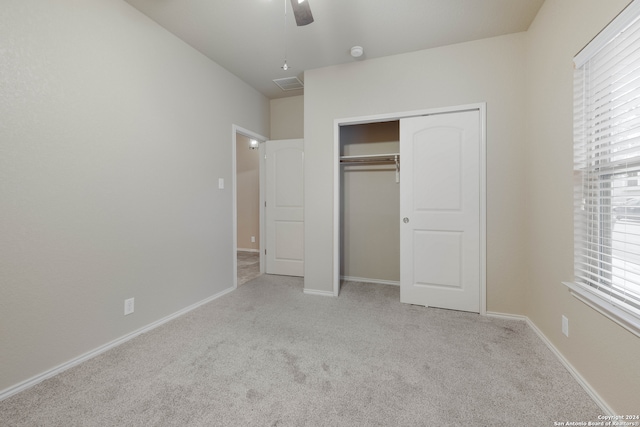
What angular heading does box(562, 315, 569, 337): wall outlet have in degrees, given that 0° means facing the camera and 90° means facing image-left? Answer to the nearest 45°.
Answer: approximately 45°

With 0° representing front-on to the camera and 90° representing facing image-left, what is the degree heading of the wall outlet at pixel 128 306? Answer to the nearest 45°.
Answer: approximately 315°

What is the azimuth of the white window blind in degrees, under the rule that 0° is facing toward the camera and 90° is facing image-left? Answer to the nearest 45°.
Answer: approximately 45°

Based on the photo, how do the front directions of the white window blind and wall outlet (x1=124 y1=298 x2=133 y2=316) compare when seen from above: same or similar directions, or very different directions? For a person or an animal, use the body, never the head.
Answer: very different directions

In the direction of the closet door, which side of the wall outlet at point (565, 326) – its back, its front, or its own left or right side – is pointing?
right

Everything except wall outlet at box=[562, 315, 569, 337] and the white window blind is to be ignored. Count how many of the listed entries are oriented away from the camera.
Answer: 0

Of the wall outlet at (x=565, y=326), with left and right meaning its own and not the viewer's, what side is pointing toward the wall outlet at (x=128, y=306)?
front

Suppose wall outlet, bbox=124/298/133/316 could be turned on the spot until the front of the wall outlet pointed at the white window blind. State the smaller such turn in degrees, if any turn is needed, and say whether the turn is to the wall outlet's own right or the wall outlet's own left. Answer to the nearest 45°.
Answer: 0° — it already faces it

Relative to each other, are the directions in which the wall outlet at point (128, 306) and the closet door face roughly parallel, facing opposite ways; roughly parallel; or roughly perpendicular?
roughly perpendicular
